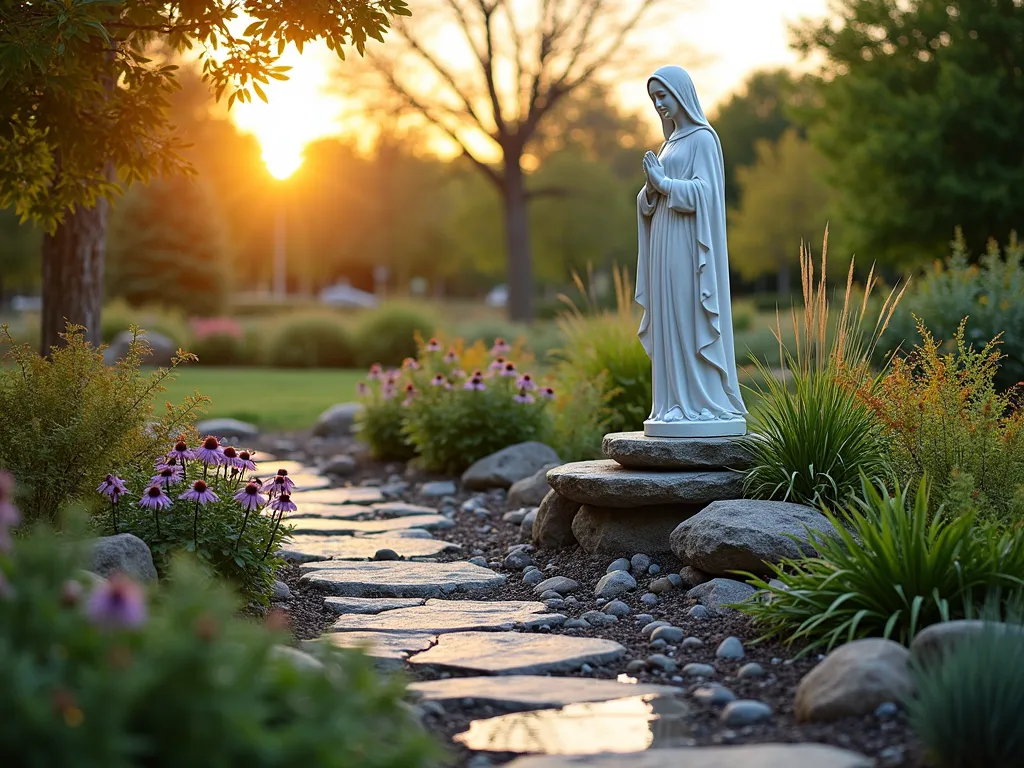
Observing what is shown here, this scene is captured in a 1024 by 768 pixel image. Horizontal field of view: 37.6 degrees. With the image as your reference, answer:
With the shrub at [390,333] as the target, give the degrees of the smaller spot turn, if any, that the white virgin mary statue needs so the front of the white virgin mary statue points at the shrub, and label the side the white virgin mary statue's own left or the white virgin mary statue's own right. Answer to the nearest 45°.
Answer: approximately 135° to the white virgin mary statue's own right

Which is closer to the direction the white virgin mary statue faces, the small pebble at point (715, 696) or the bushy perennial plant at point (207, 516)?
the bushy perennial plant

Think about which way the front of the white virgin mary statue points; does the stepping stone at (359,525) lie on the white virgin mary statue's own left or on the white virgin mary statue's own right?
on the white virgin mary statue's own right

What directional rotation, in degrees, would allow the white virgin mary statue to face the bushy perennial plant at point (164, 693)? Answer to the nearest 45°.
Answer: approximately 45° to its left

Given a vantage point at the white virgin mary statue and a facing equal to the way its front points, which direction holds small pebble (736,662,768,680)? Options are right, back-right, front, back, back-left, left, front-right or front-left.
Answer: front-left

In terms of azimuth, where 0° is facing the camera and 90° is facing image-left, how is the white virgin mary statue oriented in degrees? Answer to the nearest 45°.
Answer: approximately 45°

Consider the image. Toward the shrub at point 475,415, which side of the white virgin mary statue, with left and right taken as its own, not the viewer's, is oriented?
right

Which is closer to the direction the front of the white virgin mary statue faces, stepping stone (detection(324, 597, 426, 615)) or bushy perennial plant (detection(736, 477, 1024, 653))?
the stepping stone
